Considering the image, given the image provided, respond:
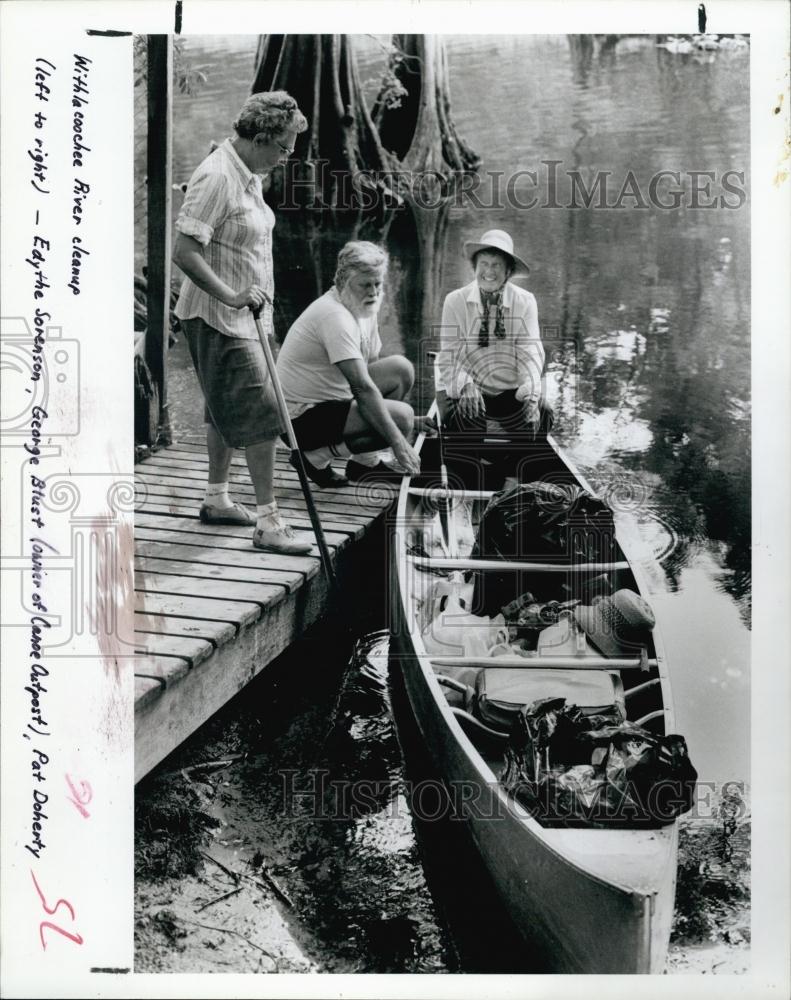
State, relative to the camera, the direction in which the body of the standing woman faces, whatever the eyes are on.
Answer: to the viewer's right

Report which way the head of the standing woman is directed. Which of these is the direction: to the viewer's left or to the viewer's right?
to the viewer's right

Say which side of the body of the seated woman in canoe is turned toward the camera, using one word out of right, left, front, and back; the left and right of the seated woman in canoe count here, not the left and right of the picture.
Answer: front

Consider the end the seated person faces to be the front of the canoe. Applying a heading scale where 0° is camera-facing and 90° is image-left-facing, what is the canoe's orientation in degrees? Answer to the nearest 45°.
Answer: approximately 0°

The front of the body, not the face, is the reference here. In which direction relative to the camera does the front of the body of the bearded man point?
to the viewer's right

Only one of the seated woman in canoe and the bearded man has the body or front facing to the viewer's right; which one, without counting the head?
the bearded man

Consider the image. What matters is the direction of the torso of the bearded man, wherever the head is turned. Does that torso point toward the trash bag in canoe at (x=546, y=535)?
yes

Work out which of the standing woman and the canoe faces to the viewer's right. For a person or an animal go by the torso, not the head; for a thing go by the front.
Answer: the standing woman

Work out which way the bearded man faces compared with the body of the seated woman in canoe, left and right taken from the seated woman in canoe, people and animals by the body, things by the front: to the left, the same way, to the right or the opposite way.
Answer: to the left

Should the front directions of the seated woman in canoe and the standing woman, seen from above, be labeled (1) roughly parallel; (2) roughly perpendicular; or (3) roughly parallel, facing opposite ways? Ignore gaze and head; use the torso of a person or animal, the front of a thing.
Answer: roughly perpendicular
